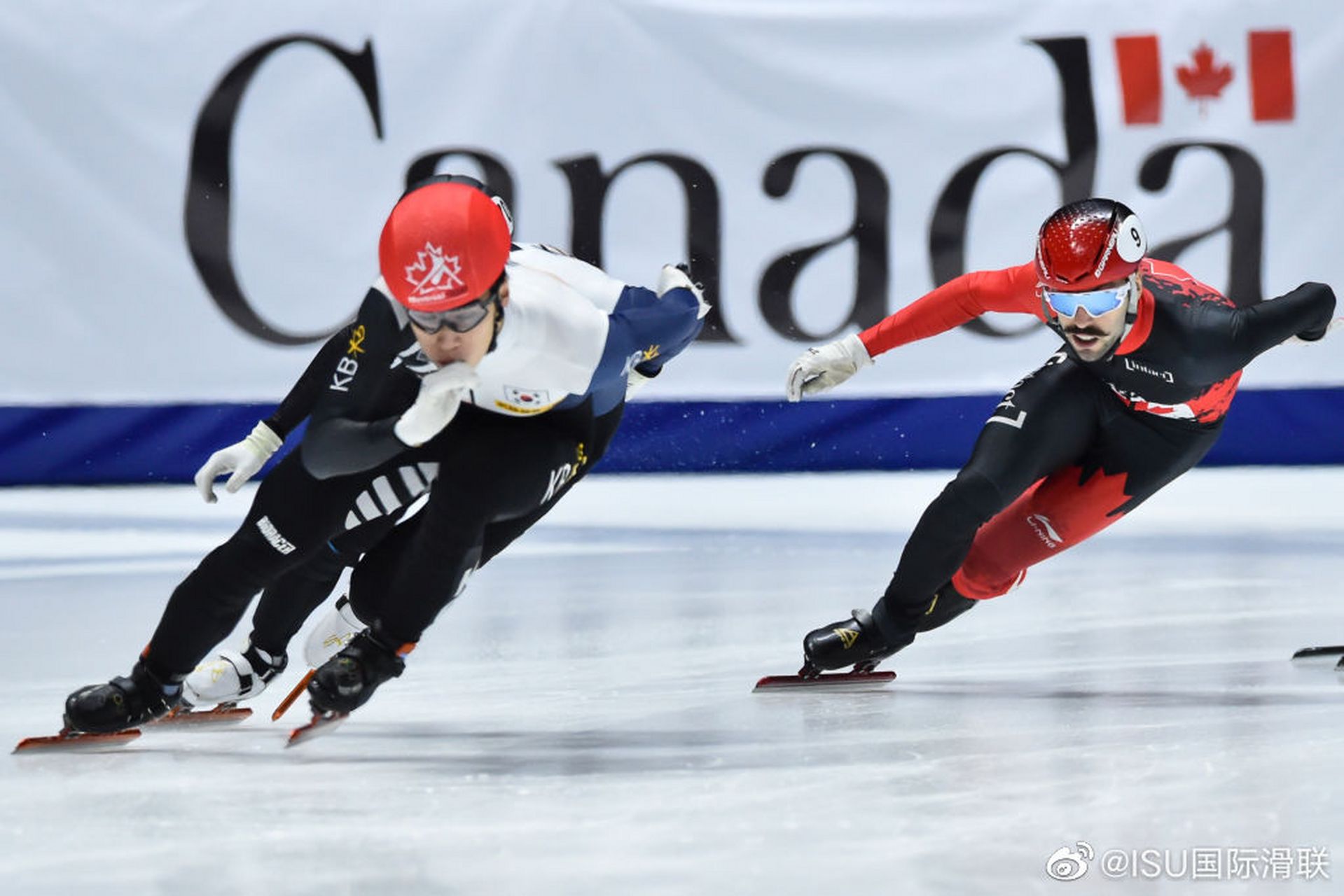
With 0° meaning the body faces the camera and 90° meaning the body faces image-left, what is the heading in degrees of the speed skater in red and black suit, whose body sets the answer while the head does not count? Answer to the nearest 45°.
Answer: approximately 45°
